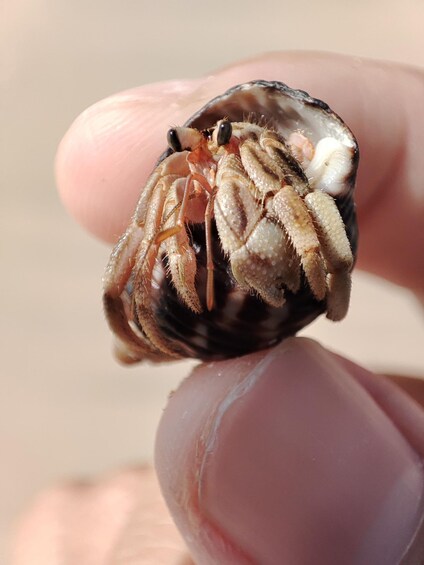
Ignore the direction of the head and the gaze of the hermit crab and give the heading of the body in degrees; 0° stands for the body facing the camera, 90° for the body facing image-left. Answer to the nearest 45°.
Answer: approximately 45°
